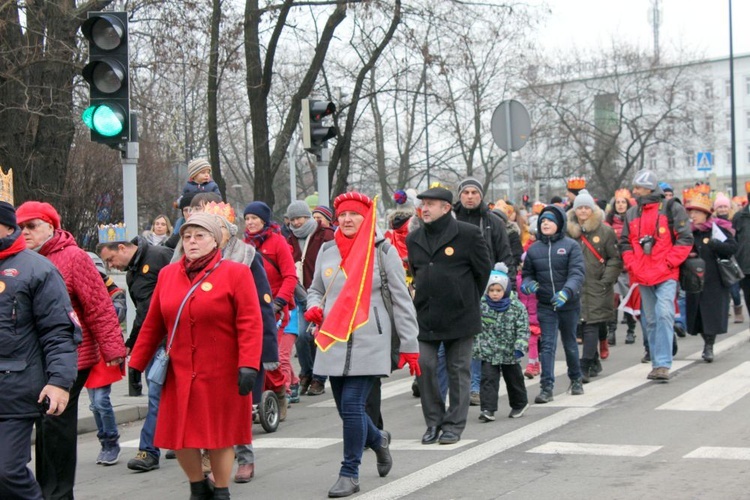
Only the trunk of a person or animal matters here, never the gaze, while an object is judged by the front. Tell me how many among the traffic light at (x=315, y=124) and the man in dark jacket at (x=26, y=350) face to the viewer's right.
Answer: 1

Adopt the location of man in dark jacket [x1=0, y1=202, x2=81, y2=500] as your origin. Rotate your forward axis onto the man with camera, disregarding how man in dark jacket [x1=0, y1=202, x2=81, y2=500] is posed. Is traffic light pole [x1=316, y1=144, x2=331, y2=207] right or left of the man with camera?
left

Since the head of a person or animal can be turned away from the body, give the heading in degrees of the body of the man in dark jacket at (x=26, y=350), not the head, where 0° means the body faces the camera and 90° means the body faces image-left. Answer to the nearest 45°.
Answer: approximately 45°

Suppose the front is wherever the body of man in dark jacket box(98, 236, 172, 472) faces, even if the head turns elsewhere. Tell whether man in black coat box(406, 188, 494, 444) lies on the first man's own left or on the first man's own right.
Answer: on the first man's own left

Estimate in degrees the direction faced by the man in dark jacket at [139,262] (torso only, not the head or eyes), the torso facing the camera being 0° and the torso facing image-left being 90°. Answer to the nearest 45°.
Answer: approximately 45°

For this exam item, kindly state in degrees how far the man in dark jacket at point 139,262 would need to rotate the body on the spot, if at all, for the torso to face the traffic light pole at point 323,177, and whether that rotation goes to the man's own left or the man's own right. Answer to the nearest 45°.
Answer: approximately 180°

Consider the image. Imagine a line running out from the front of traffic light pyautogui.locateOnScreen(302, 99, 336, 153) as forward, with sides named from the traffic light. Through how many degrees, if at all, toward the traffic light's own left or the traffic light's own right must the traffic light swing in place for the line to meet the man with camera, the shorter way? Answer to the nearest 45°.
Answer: approximately 45° to the traffic light's own right

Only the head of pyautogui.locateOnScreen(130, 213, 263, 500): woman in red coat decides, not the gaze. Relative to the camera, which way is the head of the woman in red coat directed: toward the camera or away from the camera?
toward the camera
